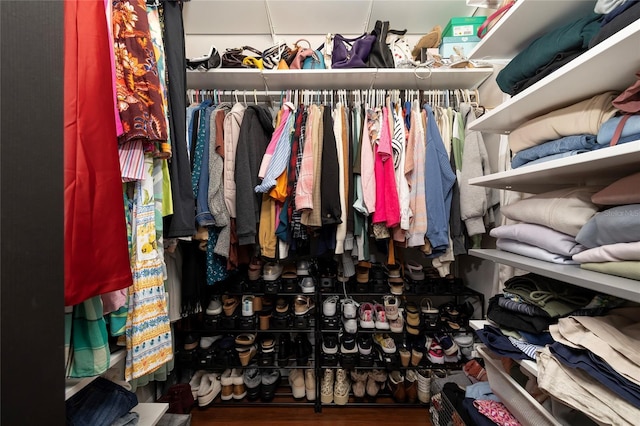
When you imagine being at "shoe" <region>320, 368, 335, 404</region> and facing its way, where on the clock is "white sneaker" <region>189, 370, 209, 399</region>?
The white sneaker is roughly at 3 o'clock from the shoe.
